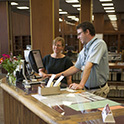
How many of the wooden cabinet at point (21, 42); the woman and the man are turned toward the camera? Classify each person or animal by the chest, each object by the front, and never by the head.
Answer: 2

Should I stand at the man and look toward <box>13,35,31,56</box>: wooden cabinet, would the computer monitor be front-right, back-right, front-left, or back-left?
front-left

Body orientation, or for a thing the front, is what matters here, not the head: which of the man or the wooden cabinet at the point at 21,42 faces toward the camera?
the wooden cabinet

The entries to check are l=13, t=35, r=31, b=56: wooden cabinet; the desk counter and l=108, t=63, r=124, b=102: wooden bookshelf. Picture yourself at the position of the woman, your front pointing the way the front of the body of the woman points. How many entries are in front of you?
1

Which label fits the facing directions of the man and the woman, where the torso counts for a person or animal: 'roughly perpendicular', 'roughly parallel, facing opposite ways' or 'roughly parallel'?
roughly perpendicular

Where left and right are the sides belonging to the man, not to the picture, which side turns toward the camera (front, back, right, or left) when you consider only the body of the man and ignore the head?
left

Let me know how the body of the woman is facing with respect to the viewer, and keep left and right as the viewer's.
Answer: facing the viewer

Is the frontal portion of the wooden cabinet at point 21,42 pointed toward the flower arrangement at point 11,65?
yes

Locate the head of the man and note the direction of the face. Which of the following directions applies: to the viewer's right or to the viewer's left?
to the viewer's left

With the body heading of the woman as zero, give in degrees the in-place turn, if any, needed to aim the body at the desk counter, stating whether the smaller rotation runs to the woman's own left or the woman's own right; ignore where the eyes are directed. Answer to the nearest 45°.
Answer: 0° — they already face it

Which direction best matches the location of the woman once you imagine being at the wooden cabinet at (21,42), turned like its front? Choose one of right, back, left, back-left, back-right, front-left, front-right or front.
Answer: front

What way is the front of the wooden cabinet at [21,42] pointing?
toward the camera

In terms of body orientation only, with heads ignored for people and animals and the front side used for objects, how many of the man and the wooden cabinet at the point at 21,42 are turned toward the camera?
1

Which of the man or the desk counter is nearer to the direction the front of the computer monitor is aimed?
the man

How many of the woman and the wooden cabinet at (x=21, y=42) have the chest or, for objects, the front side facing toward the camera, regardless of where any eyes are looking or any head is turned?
2
